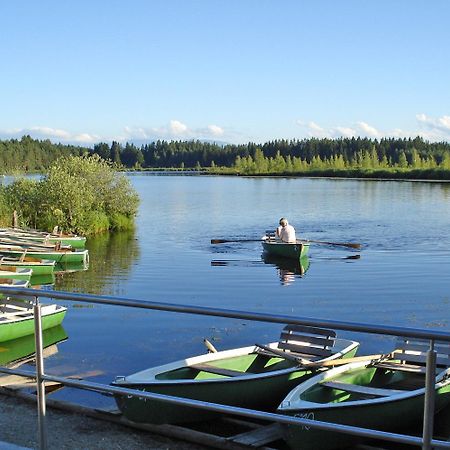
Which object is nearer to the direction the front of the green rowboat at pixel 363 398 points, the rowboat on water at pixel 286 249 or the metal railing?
the metal railing

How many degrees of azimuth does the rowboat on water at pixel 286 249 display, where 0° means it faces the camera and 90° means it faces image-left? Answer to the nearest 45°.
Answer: approximately 315°

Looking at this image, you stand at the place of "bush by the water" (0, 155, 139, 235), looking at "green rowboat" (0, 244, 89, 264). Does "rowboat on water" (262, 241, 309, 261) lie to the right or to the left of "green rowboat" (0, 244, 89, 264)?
left

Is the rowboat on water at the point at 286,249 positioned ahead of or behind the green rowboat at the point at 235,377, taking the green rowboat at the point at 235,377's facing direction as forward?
behind

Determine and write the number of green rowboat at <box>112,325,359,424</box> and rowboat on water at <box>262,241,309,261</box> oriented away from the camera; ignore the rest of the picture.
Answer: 0

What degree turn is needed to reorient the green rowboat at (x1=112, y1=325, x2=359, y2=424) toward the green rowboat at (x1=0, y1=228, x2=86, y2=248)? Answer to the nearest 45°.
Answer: approximately 135° to its right

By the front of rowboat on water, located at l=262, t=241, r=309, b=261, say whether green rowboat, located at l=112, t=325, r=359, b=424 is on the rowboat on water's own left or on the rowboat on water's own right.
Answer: on the rowboat on water's own right

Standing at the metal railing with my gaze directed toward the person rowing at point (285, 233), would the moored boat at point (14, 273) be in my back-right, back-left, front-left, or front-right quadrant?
front-left

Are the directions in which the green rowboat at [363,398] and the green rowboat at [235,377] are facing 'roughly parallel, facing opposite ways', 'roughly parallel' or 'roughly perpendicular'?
roughly parallel

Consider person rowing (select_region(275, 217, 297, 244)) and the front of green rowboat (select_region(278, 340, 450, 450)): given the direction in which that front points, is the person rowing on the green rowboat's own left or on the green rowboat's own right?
on the green rowboat's own right

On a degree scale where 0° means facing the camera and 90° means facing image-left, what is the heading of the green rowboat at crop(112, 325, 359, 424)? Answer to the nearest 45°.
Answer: approximately 45°

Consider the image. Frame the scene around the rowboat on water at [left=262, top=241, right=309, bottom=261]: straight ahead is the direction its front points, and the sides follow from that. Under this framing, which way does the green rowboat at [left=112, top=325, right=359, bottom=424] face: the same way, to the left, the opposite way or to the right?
to the right

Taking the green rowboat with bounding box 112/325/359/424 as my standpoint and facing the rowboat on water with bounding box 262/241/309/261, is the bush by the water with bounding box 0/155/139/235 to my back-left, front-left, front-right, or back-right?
front-left
